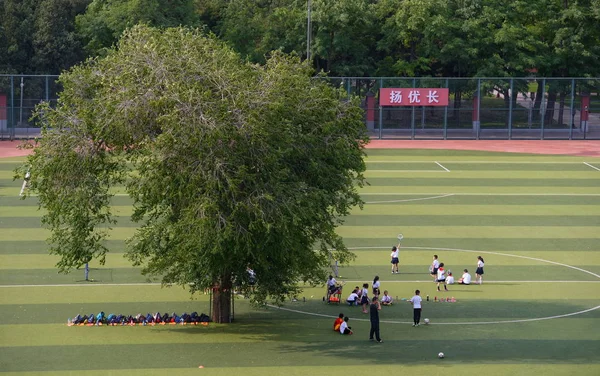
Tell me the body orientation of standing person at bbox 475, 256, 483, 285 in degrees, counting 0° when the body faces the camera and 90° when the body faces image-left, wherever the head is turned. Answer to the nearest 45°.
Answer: approximately 90°

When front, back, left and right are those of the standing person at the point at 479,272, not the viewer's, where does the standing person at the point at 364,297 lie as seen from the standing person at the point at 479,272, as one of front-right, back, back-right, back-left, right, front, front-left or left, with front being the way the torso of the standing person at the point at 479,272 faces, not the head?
front-left

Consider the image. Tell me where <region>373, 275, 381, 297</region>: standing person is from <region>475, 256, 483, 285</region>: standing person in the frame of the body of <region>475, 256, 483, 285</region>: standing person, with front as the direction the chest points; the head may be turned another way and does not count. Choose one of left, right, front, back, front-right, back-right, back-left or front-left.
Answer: front-left

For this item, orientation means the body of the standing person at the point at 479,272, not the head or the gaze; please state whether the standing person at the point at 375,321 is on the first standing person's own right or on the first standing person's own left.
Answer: on the first standing person's own left

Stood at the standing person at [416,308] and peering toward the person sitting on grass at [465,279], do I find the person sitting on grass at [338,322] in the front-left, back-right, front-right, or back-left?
back-left

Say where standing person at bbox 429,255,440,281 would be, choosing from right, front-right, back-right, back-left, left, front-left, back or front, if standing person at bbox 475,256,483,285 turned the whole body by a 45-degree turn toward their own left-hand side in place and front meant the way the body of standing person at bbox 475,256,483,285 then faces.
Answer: front-right

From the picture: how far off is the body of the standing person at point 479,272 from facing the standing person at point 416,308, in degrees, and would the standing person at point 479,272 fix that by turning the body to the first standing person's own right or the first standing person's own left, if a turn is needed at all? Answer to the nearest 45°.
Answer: approximately 90° to the first standing person's own left

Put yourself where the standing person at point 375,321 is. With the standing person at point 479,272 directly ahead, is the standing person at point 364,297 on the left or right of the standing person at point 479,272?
left

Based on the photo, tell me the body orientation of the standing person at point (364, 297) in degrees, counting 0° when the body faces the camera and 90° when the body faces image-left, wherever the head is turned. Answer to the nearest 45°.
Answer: approximately 270°

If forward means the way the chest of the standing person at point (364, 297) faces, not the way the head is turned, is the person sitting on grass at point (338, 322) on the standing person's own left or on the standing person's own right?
on the standing person's own right

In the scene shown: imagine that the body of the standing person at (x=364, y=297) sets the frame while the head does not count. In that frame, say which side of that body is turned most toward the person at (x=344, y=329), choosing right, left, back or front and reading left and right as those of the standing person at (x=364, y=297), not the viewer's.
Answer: right

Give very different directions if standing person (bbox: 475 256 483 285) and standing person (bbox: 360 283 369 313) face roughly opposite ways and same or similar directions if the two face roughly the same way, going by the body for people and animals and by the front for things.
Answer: very different directions
